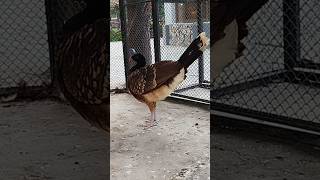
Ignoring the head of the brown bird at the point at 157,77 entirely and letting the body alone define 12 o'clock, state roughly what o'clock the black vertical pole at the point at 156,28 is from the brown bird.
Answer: The black vertical pole is roughly at 3 o'clock from the brown bird.

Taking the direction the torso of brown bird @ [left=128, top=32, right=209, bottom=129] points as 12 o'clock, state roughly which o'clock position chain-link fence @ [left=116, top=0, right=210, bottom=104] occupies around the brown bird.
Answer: The chain-link fence is roughly at 3 o'clock from the brown bird.
